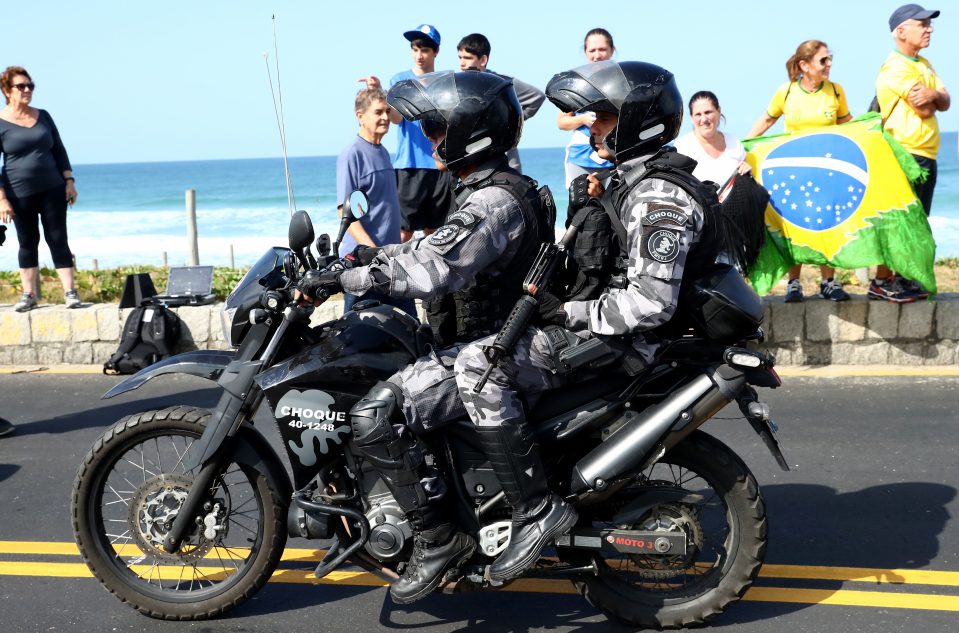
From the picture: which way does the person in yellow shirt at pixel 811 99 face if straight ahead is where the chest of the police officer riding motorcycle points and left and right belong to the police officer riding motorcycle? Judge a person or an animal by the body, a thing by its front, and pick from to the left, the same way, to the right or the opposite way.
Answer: to the left

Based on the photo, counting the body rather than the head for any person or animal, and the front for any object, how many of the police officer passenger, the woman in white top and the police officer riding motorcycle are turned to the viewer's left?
2

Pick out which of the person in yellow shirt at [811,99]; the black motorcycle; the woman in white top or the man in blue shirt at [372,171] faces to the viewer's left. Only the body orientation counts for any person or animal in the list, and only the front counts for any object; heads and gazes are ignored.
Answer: the black motorcycle

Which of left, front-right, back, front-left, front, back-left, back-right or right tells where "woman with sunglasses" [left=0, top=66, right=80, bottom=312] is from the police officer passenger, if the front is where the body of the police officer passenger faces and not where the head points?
front-right

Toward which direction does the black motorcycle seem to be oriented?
to the viewer's left

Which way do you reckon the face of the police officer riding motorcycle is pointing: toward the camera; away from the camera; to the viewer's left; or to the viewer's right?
to the viewer's left

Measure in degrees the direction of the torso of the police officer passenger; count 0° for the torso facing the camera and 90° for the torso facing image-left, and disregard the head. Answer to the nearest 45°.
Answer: approximately 90°

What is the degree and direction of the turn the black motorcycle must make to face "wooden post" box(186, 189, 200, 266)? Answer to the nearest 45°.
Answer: approximately 90° to its right

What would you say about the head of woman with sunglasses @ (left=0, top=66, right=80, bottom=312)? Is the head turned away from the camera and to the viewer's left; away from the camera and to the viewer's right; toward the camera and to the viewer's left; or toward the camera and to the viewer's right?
toward the camera and to the viewer's right

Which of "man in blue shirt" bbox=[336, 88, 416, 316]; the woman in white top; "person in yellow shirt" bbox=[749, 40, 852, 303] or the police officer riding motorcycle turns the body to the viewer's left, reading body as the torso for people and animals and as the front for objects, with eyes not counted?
the police officer riding motorcycle

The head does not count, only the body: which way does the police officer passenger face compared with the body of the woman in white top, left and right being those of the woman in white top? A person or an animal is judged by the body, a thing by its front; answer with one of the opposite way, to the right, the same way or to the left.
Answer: to the right

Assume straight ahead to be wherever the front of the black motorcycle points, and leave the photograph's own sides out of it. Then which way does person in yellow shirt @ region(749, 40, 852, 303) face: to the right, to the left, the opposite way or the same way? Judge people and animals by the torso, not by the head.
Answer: to the left
